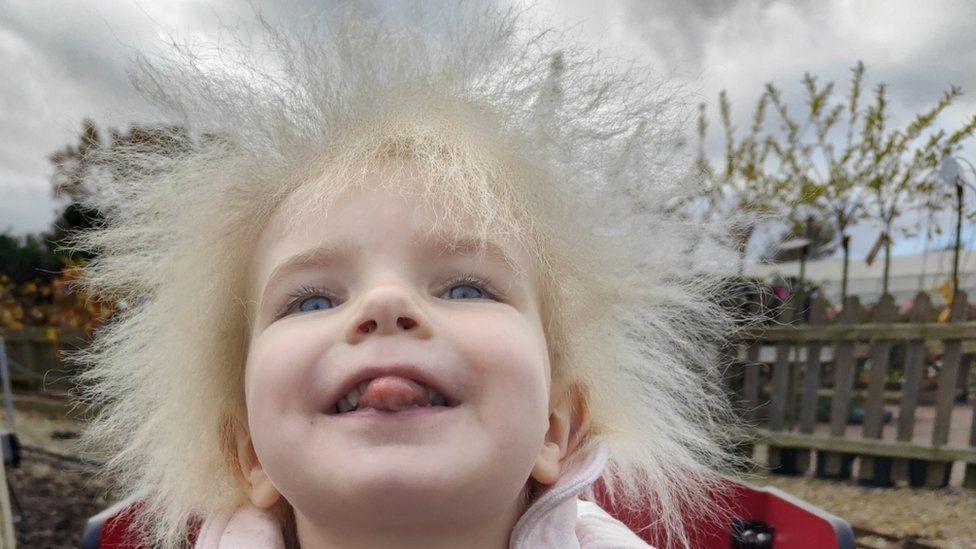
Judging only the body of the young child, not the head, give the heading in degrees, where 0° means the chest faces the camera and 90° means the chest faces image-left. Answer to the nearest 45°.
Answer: approximately 0°

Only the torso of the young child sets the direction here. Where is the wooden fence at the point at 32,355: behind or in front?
behind

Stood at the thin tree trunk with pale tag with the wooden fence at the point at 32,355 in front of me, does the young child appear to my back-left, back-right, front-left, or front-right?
front-left

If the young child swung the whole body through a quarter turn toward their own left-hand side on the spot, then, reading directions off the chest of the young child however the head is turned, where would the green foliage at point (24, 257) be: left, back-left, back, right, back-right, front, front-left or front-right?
back-left

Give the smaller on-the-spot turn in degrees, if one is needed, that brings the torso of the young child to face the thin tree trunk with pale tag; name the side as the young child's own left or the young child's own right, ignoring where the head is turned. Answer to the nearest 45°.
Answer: approximately 135° to the young child's own left
